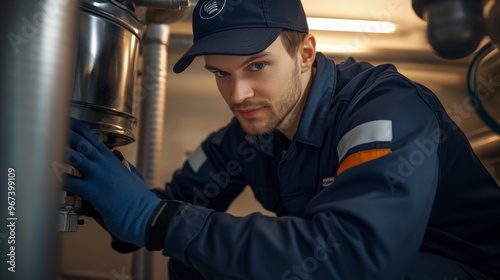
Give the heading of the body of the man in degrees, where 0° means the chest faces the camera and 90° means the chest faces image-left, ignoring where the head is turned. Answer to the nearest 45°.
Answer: approximately 45°

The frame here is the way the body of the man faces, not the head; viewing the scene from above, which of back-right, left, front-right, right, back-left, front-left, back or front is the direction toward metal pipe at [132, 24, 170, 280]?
right

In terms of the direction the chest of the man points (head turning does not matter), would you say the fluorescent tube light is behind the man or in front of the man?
behind

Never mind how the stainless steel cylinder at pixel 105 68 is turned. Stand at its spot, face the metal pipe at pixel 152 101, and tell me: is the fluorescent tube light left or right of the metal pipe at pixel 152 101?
right
